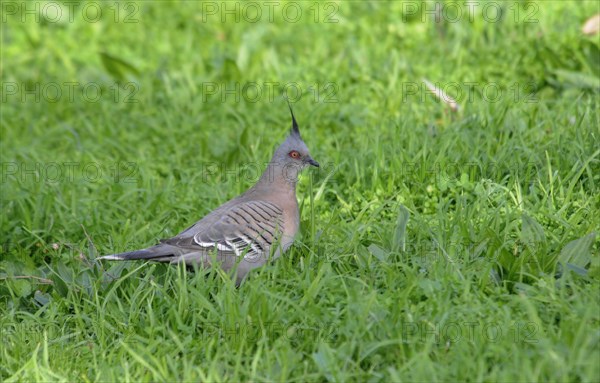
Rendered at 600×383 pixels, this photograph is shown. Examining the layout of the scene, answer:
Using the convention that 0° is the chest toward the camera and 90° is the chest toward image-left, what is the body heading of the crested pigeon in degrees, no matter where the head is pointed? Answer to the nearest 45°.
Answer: approximately 270°
